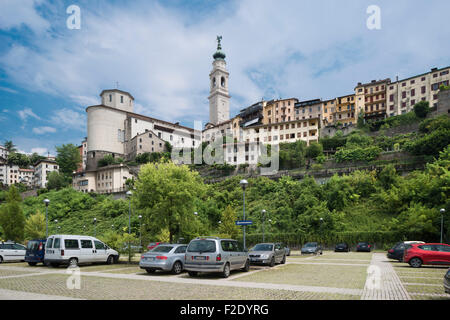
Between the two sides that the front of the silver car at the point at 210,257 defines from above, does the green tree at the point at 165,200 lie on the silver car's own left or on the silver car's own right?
on the silver car's own left

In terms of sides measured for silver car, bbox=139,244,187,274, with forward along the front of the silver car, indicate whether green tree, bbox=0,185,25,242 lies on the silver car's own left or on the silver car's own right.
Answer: on the silver car's own left

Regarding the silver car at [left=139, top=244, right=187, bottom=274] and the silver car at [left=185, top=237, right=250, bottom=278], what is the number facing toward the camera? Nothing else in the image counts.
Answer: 0

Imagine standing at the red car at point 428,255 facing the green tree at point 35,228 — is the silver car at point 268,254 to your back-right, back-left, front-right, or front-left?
front-left

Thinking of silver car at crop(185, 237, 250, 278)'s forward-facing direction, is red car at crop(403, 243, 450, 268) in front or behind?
in front

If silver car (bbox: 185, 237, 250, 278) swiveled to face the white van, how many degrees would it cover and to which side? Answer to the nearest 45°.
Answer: approximately 90° to its left

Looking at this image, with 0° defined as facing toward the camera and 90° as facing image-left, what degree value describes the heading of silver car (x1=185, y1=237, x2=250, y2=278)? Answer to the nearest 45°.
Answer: approximately 225°

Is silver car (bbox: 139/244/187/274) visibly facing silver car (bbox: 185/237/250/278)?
no

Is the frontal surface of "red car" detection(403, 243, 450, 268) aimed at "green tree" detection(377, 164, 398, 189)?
no

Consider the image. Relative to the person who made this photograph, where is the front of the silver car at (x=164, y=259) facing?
facing away from the viewer and to the right of the viewer

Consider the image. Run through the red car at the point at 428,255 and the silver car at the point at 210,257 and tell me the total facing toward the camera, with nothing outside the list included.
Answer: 0
